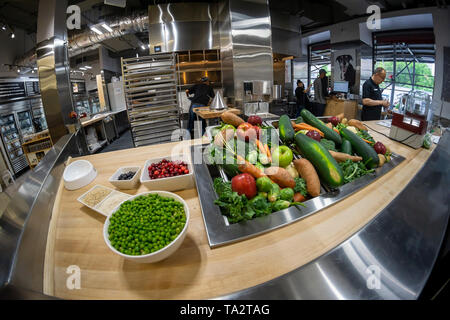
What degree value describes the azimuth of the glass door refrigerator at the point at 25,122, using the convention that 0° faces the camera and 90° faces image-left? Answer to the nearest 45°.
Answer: approximately 315°

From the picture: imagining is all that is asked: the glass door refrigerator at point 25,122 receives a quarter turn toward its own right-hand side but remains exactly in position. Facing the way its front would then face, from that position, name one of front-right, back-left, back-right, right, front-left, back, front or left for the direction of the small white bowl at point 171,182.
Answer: front-left

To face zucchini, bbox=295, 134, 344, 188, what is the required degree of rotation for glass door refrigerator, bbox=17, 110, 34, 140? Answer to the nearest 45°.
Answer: approximately 45° to its right

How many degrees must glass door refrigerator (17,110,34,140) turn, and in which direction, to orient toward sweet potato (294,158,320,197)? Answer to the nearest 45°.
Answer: approximately 45° to its right

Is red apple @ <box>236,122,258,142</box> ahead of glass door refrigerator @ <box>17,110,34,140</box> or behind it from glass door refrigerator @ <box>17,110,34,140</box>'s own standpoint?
ahead

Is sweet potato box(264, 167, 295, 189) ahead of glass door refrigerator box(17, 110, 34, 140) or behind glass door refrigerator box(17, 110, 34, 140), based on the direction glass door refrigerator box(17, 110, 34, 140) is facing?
ahead

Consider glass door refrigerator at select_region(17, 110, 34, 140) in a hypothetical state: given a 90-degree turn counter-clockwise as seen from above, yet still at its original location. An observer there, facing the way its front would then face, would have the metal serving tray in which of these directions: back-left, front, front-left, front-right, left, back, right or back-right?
back-right

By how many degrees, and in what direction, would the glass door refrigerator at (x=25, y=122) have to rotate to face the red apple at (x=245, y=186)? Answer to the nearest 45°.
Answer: approximately 45° to its right

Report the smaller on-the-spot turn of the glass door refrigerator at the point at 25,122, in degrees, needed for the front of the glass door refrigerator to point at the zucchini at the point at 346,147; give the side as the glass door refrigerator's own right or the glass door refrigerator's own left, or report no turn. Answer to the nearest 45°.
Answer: approximately 45° to the glass door refrigerator's own right

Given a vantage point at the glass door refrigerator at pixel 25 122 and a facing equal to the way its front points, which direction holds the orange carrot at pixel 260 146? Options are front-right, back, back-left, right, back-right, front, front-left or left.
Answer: front-right

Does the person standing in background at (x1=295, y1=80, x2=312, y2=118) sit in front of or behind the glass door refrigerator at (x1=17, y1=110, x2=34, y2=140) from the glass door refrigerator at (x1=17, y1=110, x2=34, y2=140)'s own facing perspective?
in front
